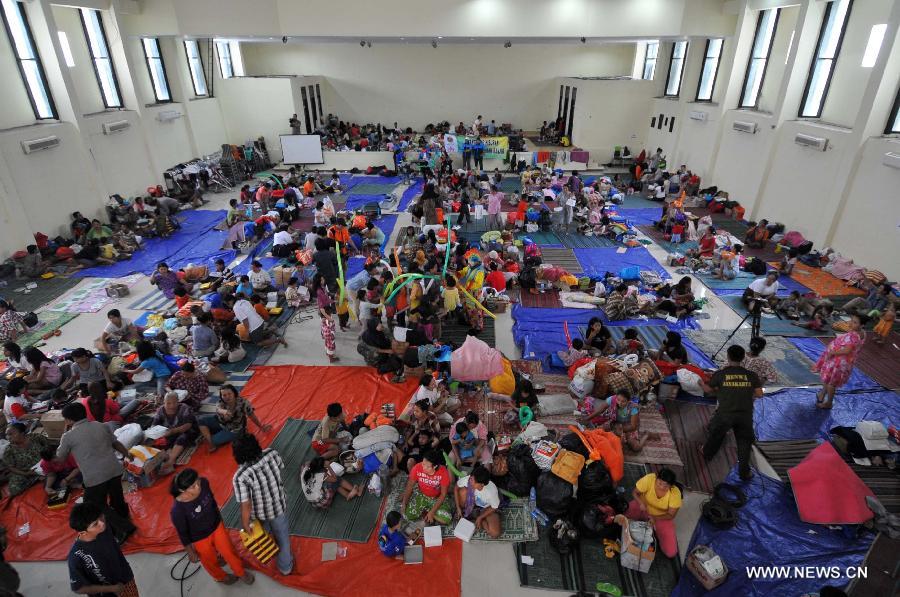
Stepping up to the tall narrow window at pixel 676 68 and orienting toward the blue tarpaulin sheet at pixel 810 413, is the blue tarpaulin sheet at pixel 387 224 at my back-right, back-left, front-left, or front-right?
front-right

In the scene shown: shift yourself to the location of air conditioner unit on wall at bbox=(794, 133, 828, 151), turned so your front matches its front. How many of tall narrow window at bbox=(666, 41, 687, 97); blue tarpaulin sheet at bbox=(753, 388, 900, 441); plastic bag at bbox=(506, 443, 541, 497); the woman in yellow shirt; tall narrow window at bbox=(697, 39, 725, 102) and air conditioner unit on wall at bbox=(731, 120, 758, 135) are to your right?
3

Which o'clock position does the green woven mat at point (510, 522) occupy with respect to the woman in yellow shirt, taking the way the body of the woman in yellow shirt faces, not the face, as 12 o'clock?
The green woven mat is roughly at 1 o'clock from the woman in yellow shirt.

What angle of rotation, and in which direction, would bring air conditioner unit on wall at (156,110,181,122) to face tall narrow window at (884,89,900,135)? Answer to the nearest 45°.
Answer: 0° — it already faces it

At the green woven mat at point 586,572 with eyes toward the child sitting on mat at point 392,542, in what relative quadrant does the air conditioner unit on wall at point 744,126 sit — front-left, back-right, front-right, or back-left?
back-right

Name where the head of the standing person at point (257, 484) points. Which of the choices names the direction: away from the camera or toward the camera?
away from the camera

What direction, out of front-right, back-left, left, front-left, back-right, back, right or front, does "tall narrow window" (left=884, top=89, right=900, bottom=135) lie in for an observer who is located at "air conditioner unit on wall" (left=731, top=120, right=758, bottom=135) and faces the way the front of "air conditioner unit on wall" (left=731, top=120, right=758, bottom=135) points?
left

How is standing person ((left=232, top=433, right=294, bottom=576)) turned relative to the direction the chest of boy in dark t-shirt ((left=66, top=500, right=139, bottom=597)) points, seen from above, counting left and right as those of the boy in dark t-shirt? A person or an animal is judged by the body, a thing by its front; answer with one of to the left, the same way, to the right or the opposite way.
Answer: the opposite way

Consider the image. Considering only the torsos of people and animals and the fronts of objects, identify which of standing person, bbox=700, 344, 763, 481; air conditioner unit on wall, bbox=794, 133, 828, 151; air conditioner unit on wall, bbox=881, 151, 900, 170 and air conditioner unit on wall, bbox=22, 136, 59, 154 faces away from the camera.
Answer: the standing person

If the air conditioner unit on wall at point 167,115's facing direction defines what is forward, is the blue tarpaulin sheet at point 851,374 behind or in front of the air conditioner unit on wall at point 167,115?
in front

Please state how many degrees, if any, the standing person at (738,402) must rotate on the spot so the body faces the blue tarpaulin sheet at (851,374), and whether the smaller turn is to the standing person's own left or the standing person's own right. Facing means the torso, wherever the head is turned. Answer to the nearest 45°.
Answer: approximately 45° to the standing person's own right

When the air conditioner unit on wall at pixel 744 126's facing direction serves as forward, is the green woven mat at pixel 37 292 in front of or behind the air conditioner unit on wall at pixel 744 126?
in front

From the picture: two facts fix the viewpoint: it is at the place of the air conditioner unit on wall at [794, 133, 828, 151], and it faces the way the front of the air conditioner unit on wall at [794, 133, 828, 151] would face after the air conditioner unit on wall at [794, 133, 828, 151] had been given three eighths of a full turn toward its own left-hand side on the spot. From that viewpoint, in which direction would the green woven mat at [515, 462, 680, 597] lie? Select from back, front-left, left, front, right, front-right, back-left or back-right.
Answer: right

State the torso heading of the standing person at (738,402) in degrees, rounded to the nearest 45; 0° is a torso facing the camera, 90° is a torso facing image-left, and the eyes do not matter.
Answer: approximately 180°

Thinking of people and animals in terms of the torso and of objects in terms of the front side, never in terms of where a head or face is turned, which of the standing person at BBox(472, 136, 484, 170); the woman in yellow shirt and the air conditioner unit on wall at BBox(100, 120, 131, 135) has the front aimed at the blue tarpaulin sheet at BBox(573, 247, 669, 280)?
the air conditioner unit on wall

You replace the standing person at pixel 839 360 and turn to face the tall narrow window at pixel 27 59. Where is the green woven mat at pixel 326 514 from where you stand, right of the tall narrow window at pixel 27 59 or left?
left
